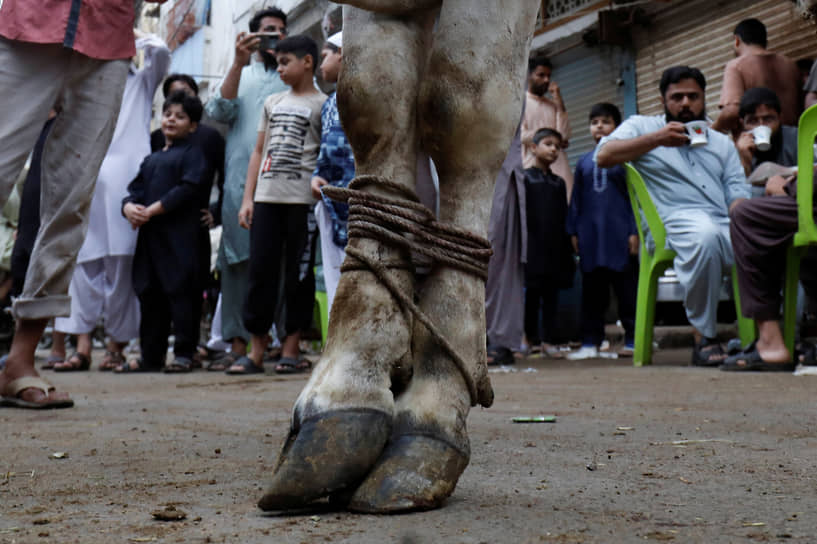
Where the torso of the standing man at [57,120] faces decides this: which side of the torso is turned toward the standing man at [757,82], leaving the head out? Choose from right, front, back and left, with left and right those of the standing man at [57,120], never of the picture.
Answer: left

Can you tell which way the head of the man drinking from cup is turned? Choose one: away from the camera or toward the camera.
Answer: toward the camera

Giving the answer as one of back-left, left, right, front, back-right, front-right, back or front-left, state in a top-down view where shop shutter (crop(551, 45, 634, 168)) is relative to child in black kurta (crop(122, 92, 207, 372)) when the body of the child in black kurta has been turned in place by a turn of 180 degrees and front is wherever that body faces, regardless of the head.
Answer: front

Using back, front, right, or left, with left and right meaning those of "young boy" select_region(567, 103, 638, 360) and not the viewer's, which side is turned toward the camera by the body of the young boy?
front

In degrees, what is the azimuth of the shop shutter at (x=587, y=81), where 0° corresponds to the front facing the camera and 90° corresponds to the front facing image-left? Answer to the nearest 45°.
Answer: approximately 45°

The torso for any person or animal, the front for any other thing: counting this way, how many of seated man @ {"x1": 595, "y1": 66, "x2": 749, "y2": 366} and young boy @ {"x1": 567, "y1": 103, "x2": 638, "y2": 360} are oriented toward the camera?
2

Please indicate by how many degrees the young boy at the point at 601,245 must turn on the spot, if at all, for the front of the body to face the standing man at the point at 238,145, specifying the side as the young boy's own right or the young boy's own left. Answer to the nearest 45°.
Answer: approximately 90° to the young boy's own right

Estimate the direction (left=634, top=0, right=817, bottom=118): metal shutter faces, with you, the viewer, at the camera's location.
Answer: facing the viewer and to the left of the viewer
